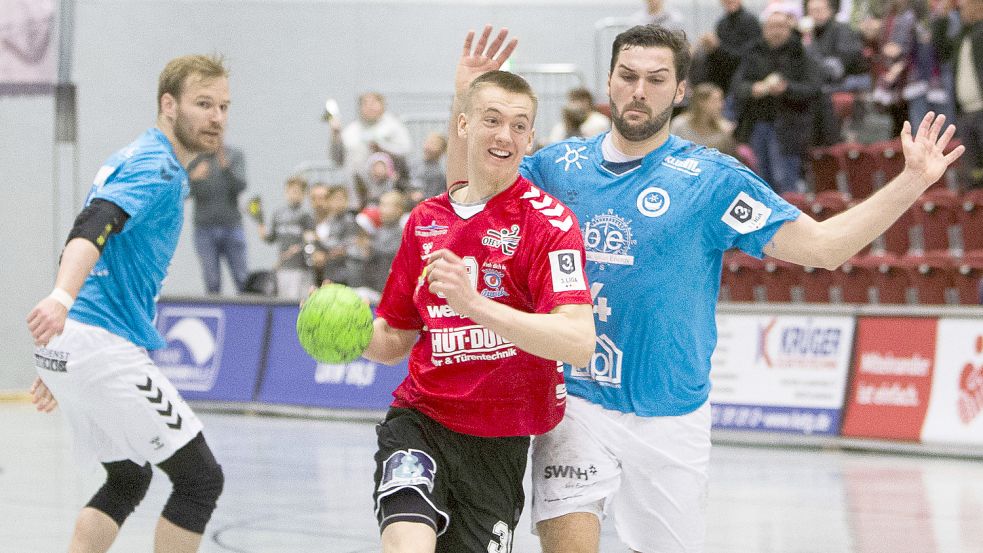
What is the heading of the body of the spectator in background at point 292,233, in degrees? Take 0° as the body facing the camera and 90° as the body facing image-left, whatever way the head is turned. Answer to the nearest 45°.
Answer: approximately 45°

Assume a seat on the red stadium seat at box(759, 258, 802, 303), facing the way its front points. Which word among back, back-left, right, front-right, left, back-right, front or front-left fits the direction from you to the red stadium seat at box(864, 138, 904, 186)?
back

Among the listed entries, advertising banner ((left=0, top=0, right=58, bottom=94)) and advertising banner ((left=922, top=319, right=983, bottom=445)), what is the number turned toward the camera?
2

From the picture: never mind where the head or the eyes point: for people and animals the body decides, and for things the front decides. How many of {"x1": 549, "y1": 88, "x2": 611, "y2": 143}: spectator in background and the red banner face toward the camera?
2

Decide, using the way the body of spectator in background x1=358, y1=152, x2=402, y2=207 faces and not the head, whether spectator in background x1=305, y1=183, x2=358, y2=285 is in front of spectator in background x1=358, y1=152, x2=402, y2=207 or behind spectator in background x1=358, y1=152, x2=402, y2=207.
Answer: in front
